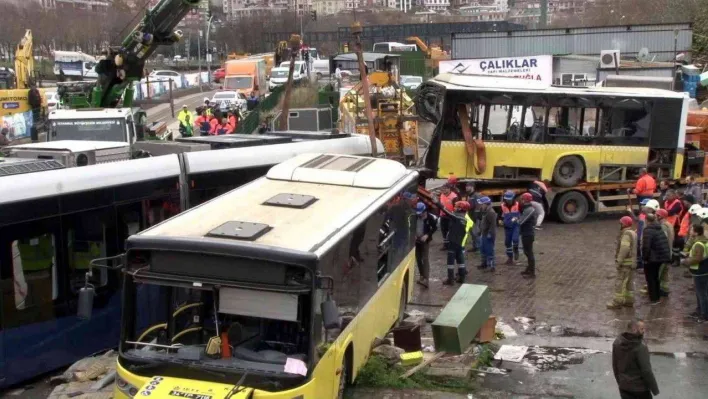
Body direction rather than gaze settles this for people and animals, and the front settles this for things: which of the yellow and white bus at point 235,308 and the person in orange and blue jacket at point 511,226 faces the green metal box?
the person in orange and blue jacket

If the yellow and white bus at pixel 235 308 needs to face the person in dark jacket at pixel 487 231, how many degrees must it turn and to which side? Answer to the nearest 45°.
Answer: approximately 180°

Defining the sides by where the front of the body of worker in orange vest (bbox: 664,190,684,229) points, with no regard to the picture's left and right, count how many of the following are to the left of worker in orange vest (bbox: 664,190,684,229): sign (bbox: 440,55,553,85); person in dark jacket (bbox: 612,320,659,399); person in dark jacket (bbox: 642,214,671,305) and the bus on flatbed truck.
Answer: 2

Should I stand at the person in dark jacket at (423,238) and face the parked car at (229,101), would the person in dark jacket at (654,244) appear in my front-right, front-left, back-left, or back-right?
back-right

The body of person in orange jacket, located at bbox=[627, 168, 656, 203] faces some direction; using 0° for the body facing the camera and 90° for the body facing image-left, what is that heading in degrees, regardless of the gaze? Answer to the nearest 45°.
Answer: approximately 90°

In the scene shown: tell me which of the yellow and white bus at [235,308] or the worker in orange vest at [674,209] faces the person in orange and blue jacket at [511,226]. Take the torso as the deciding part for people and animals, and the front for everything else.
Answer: the worker in orange vest

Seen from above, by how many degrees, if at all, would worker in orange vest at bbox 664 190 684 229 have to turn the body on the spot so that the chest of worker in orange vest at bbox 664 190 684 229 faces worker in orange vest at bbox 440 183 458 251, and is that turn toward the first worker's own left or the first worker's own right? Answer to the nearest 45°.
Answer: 0° — they already face them

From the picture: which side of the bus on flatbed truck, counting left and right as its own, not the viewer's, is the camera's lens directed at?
left

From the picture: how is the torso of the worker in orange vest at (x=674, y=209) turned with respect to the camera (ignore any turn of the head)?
to the viewer's left

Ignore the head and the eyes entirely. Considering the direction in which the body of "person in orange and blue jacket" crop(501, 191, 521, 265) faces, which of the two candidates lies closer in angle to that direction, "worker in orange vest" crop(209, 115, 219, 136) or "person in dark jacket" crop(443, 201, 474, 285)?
the person in dark jacket
